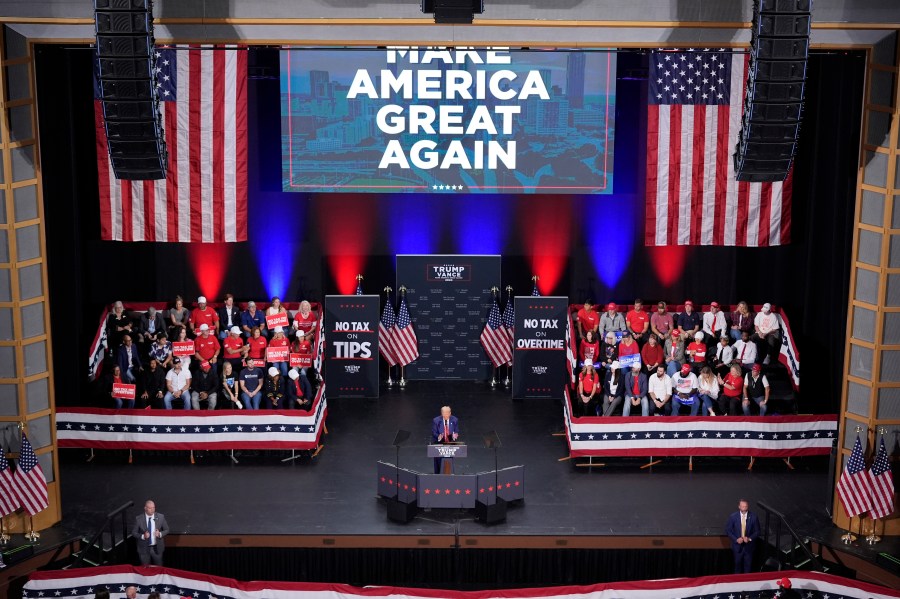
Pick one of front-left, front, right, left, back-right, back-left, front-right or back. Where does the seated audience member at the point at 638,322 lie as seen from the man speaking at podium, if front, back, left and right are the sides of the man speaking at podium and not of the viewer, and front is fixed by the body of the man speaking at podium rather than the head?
back-left

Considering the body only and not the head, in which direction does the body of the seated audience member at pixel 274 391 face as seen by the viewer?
toward the camera

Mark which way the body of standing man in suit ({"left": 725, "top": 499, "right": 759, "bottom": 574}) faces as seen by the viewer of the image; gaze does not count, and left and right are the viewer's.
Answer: facing the viewer

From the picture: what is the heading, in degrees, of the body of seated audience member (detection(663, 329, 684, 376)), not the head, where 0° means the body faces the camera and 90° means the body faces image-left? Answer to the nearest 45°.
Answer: approximately 45°

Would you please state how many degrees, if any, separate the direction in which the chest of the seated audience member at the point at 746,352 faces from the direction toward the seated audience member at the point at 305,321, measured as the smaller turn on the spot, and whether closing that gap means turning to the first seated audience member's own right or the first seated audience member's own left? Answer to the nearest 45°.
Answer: approximately 45° to the first seated audience member's own right

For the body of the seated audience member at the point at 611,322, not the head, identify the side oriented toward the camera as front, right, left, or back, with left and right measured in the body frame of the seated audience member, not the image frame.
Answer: front

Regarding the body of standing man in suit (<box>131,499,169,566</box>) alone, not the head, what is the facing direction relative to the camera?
toward the camera

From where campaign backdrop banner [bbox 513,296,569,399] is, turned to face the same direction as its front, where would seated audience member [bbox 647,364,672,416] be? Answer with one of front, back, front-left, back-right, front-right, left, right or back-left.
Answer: front-left

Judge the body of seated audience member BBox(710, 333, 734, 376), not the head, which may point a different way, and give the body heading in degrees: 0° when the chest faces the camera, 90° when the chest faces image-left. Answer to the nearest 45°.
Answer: approximately 45°

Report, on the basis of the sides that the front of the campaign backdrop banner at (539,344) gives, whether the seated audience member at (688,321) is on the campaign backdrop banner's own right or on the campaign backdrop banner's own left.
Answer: on the campaign backdrop banner's own left

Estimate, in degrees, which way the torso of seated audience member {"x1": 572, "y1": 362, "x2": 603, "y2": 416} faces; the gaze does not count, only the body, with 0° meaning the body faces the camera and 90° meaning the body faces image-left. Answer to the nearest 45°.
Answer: approximately 0°
